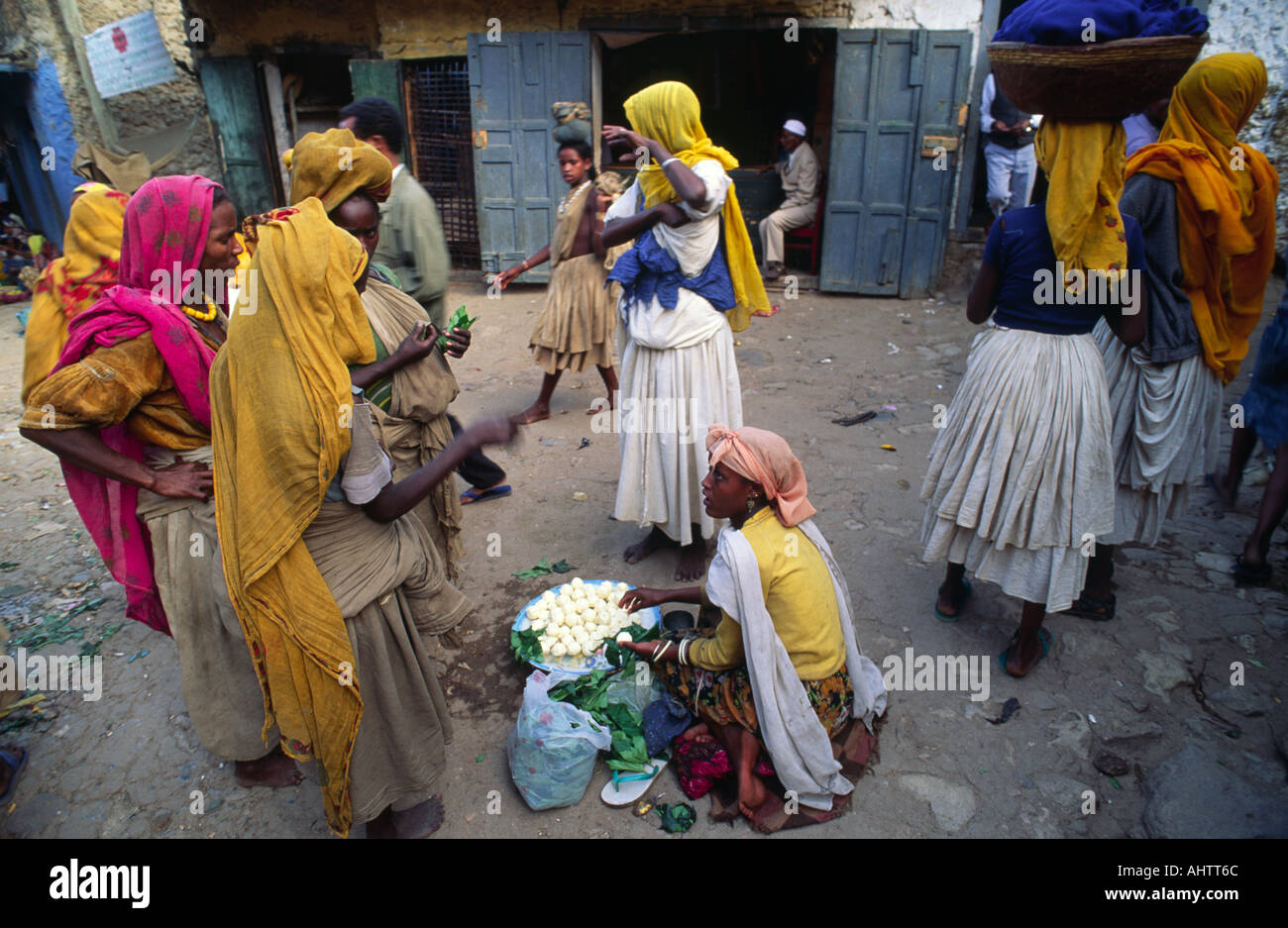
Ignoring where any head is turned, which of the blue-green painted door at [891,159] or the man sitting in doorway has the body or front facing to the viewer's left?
the man sitting in doorway

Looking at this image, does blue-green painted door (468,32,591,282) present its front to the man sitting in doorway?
no

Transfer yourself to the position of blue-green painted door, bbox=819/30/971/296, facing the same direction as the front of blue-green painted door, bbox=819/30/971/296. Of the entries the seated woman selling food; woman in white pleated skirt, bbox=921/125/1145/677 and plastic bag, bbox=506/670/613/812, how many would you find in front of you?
3

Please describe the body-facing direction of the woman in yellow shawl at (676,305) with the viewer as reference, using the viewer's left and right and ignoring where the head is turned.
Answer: facing the viewer and to the left of the viewer

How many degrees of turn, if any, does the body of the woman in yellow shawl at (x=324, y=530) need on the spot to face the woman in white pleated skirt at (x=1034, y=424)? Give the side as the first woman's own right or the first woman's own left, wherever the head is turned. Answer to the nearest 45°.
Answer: approximately 45° to the first woman's own right

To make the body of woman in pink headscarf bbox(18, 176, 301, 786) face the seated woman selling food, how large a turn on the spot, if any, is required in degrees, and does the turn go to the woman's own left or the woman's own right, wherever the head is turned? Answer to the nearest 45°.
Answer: approximately 45° to the woman's own right

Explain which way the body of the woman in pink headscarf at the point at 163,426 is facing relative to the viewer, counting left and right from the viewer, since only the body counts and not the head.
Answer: facing to the right of the viewer

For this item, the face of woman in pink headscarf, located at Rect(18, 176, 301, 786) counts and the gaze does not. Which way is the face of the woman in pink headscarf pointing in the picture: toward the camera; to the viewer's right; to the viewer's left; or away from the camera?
to the viewer's right

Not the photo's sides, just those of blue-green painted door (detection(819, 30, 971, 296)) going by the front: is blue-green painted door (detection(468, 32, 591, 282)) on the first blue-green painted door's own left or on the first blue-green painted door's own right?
on the first blue-green painted door's own right
